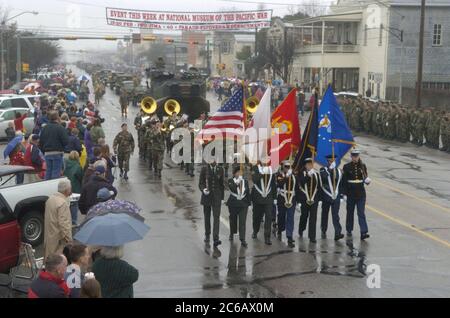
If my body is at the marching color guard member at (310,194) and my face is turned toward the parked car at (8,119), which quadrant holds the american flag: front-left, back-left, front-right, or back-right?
front-left

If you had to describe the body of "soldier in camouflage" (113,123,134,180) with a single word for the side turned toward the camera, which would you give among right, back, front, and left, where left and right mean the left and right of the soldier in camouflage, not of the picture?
front

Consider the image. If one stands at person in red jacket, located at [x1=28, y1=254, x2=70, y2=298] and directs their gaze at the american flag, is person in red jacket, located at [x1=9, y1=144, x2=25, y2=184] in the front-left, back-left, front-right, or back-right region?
front-left

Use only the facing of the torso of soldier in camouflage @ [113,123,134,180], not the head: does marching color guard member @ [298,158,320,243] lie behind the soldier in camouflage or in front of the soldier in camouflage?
in front

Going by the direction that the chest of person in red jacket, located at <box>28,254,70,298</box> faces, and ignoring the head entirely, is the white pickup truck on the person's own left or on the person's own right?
on the person's own left

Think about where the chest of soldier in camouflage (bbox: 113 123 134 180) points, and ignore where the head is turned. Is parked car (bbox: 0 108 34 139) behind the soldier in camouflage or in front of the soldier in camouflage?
behind

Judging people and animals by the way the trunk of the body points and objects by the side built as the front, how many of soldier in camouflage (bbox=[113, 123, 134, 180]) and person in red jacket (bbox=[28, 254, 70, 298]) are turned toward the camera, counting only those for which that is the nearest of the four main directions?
1

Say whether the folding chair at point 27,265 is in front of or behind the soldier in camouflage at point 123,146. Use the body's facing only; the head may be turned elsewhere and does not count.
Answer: in front

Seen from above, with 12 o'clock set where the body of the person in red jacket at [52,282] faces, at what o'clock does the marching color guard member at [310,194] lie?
The marching color guard member is roughly at 12 o'clock from the person in red jacket.

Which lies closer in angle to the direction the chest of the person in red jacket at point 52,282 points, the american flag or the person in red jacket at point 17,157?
the american flag

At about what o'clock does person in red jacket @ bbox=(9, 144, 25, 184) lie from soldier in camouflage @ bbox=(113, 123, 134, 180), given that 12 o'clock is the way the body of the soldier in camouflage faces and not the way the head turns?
The person in red jacket is roughly at 2 o'clock from the soldier in camouflage.

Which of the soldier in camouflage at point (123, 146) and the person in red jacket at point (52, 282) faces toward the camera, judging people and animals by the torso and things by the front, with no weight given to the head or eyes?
the soldier in camouflage

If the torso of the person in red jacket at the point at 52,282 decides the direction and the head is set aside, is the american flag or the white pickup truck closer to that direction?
the american flag

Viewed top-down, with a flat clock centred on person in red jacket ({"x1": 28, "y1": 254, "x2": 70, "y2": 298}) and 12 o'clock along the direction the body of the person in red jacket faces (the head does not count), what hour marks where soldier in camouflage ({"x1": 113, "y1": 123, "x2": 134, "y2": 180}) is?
The soldier in camouflage is roughly at 11 o'clock from the person in red jacket.

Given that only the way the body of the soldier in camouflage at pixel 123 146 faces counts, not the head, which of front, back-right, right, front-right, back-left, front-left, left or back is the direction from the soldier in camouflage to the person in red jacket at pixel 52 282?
front

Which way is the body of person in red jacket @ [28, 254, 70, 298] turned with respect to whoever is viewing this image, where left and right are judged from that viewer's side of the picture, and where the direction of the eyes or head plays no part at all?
facing away from the viewer and to the right of the viewer

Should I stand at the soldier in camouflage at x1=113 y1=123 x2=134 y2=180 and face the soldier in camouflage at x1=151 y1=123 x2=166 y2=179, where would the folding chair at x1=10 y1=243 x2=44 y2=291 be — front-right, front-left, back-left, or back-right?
back-right

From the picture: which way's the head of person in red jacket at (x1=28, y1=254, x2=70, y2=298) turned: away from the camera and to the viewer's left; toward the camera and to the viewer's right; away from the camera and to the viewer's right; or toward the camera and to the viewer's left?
away from the camera and to the viewer's right
